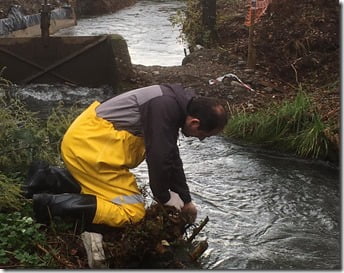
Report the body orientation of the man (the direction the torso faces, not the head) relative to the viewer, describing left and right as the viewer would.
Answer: facing to the right of the viewer

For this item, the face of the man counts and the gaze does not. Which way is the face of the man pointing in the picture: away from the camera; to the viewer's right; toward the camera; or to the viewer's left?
to the viewer's right

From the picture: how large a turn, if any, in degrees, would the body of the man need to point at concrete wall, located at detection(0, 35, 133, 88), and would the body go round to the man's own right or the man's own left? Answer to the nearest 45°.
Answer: approximately 90° to the man's own left

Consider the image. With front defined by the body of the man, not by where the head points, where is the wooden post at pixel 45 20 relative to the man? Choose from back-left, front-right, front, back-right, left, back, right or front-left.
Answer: left

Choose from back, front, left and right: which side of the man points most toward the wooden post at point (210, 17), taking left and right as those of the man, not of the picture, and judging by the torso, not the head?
left
